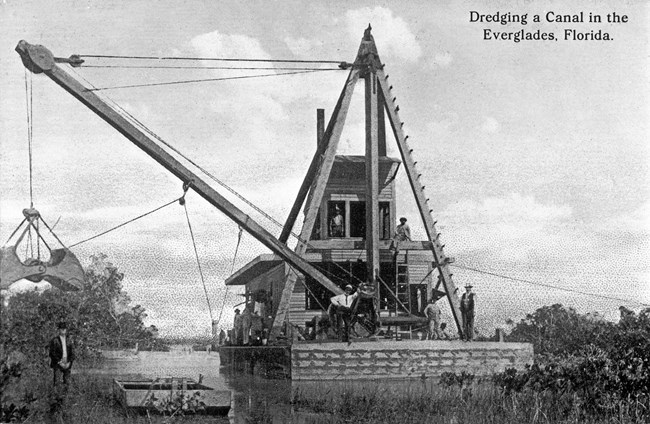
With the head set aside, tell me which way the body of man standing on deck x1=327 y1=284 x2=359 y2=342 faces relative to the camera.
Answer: toward the camera

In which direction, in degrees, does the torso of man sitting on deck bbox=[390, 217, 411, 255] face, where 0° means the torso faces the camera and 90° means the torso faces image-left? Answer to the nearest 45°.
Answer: approximately 45°

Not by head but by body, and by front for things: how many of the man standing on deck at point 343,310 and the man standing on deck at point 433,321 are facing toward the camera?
2

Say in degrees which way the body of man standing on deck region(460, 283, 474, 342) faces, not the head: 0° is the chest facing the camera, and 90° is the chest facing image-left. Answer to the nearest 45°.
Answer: approximately 0°

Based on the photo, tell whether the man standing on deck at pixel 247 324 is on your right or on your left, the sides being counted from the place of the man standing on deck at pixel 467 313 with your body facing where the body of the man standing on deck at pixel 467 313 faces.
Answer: on your right

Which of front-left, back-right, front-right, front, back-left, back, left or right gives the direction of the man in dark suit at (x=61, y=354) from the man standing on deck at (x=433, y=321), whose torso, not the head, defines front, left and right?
front-right

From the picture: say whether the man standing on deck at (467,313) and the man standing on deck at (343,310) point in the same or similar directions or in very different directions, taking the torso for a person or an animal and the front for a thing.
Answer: same or similar directions

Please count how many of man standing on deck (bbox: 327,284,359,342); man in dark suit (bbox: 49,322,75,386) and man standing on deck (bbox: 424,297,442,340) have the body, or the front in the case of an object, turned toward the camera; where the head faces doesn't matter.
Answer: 3

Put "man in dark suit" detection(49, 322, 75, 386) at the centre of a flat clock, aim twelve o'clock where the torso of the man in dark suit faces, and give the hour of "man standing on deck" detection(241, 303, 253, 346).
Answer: The man standing on deck is roughly at 7 o'clock from the man in dark suit.

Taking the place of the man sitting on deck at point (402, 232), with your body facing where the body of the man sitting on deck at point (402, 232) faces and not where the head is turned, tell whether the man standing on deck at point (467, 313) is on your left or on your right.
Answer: on your left
